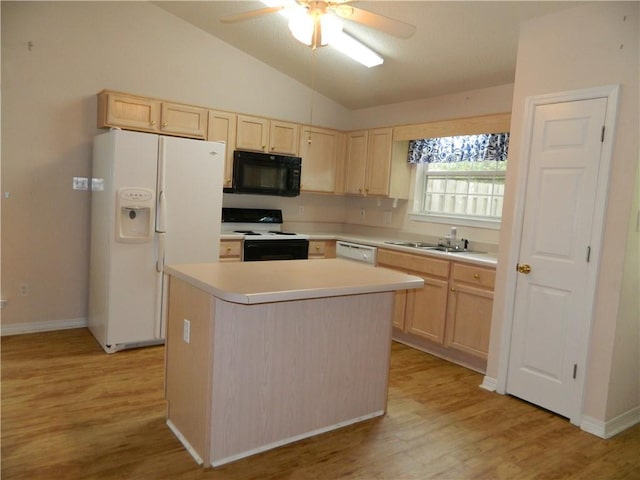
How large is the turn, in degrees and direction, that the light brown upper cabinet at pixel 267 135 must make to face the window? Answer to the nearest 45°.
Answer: approximately 45° to its left

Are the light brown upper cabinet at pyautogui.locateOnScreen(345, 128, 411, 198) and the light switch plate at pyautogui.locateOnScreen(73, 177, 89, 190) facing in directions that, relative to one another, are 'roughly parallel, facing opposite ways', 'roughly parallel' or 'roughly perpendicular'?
roughly perpendicular

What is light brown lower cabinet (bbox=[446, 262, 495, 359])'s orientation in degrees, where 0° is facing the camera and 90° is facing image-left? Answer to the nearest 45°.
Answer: approximately 45°

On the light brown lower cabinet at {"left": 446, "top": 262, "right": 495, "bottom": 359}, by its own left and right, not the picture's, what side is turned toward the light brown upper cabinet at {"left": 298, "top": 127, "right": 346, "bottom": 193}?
right

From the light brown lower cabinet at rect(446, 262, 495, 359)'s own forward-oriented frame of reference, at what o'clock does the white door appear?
The white door is roughly at 9 o'clock from the light brown lower cabinet.

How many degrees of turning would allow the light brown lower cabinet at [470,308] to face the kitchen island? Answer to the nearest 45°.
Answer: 0° — it already faces it

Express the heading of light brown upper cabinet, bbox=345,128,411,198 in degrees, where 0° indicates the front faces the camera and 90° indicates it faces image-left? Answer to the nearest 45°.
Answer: approximately 45°

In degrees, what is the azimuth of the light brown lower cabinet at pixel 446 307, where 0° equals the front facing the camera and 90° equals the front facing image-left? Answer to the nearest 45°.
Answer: approximately 45°
